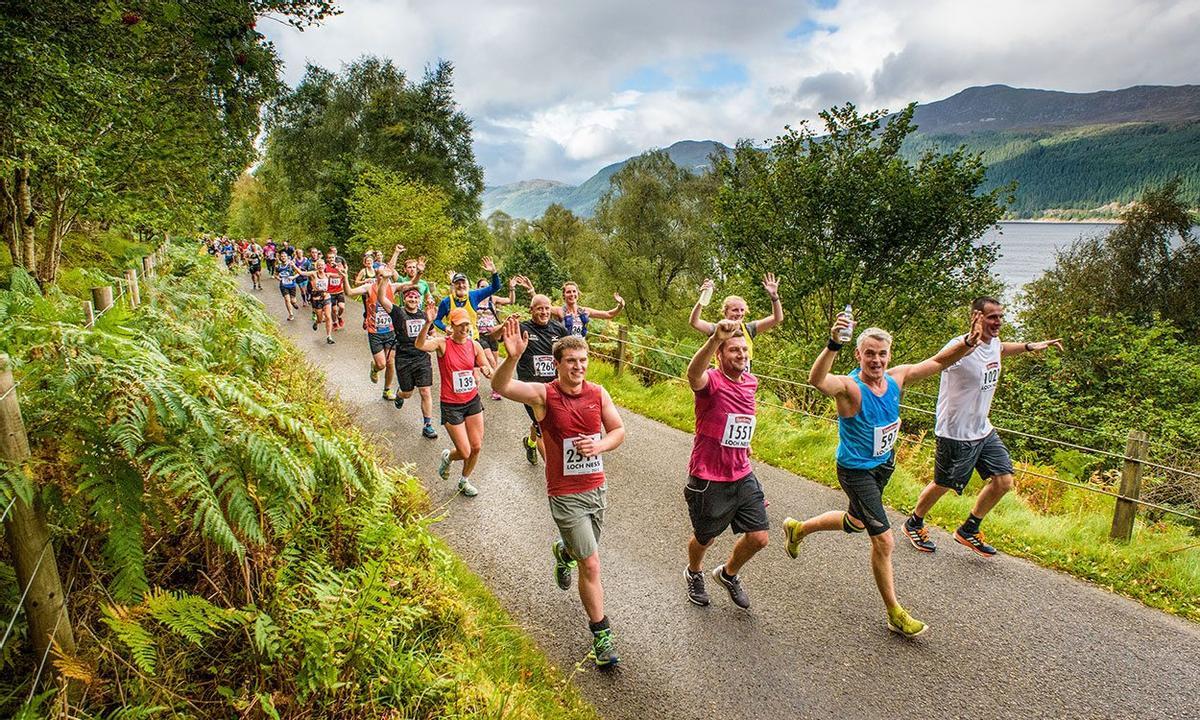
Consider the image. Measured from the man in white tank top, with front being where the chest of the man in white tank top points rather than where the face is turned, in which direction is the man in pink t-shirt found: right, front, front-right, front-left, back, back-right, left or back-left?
right

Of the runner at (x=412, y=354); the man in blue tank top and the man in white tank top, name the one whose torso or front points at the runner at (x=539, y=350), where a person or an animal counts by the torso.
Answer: the runner at (x=412, y=354)

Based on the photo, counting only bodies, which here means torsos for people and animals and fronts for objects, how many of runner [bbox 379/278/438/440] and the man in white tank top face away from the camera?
0

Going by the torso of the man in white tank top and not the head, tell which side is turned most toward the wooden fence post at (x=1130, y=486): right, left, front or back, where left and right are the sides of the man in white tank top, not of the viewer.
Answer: left

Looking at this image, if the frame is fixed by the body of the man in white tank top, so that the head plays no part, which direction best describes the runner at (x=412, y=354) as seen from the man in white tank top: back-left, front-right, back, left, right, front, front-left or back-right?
back-right

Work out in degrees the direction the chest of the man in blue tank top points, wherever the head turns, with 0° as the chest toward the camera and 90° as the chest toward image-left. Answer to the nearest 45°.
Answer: approximately 315°

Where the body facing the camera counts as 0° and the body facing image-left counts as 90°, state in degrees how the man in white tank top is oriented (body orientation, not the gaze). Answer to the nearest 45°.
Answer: approximately 315°

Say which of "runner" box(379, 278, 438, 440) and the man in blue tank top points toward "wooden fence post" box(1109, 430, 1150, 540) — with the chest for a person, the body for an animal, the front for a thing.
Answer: the runner

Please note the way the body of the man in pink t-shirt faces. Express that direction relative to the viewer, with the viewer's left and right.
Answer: facing the viewer and to the right of the viewer

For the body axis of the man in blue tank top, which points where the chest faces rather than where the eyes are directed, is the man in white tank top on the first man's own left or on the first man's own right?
on the first man's own left

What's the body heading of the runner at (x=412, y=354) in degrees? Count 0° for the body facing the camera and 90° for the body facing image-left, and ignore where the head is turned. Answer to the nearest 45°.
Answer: approximately 315°

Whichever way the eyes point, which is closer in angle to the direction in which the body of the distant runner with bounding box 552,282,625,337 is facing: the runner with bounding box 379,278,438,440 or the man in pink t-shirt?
the man in pink t-shirt

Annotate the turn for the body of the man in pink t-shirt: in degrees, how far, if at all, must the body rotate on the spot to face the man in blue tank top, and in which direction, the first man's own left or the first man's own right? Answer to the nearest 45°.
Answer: approximately 45° to the first man's own left

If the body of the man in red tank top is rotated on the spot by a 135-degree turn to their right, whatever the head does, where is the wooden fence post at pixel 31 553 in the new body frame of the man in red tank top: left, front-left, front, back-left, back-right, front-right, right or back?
front-left
